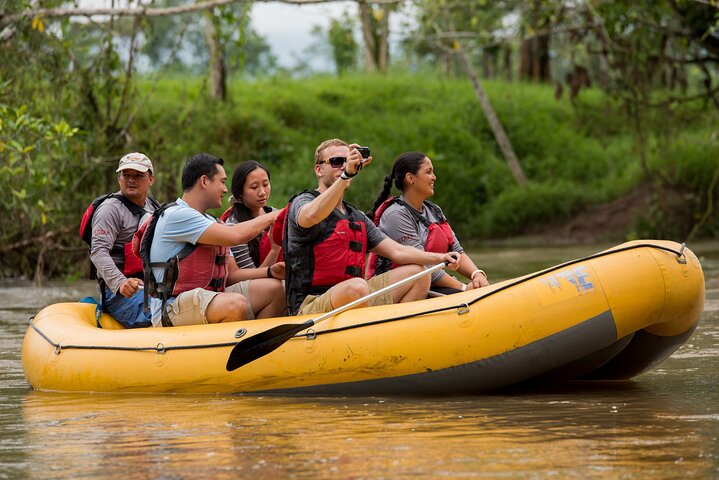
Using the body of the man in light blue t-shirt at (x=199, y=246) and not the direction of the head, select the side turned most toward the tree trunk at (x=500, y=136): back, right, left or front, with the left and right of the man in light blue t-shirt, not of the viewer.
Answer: left

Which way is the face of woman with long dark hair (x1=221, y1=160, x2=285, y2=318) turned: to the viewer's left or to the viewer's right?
to the viewer's right

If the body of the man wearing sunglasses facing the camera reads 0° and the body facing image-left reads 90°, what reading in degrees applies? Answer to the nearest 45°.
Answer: approximately 315°

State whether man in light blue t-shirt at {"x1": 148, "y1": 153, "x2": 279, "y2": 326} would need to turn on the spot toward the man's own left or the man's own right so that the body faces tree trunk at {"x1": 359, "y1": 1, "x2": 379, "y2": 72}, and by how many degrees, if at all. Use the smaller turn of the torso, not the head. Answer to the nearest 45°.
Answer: approximately 90° to the man's own left

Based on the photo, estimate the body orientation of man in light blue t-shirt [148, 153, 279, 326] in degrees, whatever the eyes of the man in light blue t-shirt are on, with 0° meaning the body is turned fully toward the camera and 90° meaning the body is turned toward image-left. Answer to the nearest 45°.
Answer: approximately 270°

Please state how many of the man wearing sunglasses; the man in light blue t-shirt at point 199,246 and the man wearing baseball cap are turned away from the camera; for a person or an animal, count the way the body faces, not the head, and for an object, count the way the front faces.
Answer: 0

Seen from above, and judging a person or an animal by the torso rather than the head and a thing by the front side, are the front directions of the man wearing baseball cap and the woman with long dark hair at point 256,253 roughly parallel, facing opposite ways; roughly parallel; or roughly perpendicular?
roughly parallel

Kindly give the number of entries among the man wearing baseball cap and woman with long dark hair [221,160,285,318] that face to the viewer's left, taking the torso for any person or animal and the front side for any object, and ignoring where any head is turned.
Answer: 0

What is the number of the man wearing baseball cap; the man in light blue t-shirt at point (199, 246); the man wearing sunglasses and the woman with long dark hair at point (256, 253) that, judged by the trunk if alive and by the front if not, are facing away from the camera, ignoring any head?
0

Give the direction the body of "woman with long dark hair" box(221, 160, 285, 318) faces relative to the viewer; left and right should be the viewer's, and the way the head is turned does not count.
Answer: facing the viewer and to the right of the viewer

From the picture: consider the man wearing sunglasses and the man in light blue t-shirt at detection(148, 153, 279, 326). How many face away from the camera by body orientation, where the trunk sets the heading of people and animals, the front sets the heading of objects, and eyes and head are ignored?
0

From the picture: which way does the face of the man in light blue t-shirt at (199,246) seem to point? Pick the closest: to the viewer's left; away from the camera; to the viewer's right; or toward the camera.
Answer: to the viewer's right

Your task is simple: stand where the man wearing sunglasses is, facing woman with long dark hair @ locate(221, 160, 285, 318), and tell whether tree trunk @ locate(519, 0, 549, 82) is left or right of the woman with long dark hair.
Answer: right

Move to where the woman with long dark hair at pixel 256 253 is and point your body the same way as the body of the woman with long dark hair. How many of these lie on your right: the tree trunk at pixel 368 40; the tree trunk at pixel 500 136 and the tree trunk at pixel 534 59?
0
